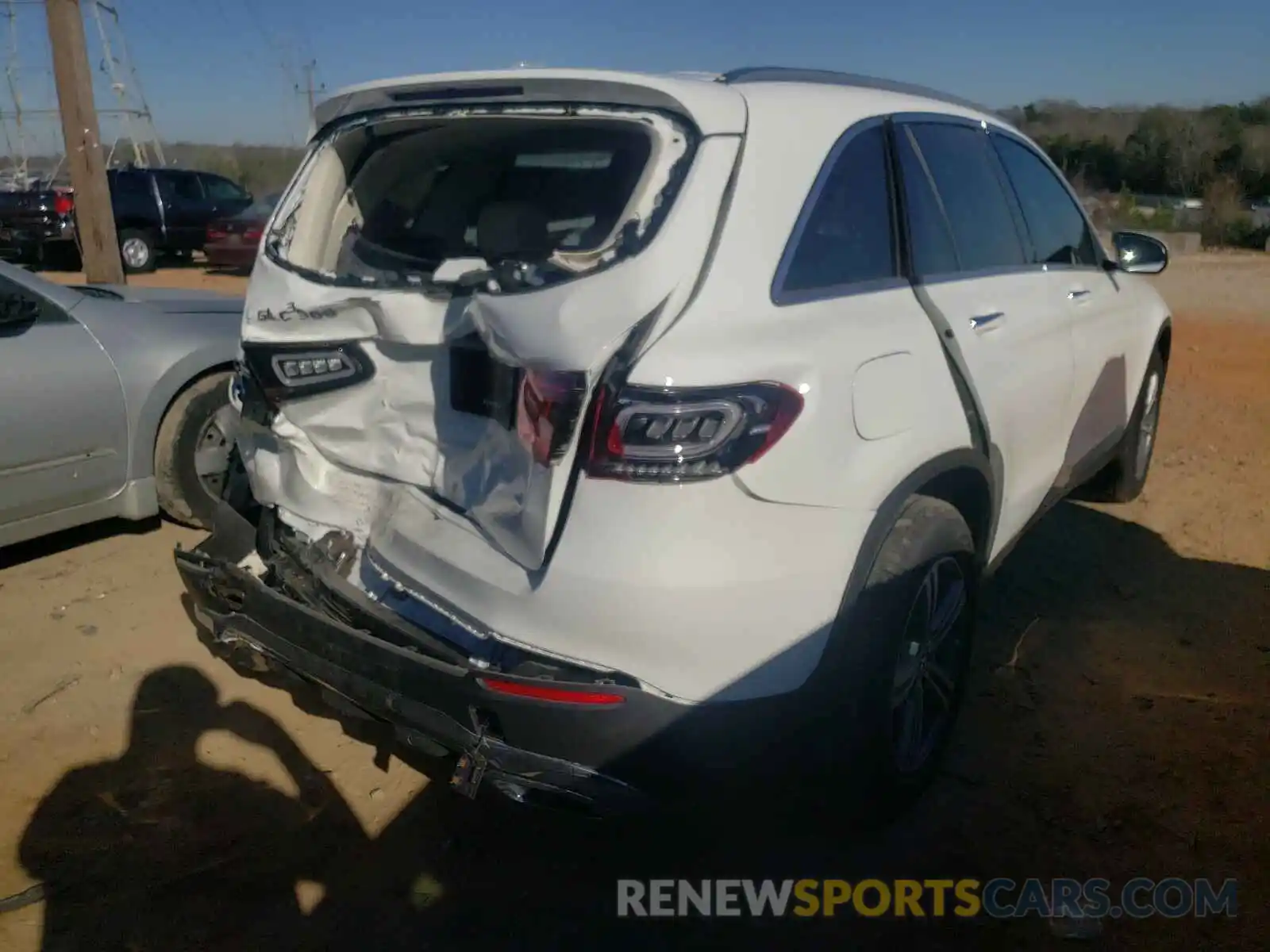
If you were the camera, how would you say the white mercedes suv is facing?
facing away from the viewer and to the right of the viewer

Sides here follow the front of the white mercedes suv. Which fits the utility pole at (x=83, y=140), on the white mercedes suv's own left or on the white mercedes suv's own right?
on the white mercedes suv's own left

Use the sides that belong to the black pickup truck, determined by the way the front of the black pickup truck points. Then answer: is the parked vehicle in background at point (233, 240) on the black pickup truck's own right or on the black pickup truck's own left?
on the black pickup truck's own right

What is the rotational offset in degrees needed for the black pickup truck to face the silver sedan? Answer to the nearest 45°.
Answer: approximately 135° to its right

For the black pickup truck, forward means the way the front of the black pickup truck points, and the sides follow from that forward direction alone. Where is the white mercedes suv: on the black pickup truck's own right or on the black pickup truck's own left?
on the black pickup truck's own right

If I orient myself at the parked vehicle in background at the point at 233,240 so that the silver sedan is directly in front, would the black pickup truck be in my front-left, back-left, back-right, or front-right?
back-right

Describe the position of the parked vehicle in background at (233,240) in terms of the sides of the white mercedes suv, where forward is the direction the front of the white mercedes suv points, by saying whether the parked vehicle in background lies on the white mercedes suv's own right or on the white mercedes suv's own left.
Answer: on the white mercedes suv's own left

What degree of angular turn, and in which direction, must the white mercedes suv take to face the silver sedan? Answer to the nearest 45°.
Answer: approximately 90° to its left

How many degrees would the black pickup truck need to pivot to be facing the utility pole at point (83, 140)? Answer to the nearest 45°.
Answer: approximately 135° to its right

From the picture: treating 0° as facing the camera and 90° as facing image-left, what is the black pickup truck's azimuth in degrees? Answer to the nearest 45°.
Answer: approximately 225°
